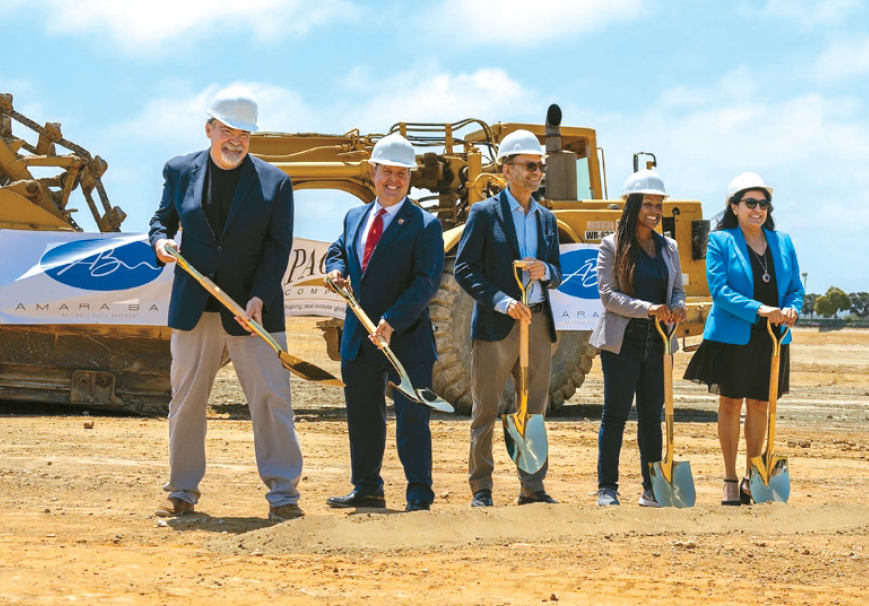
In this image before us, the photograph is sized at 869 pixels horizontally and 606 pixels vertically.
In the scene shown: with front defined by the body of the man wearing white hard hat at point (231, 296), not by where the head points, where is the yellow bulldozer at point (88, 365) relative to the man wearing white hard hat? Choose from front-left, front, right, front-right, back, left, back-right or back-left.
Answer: back

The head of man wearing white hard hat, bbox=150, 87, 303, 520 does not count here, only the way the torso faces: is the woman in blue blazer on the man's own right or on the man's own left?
on the man's own left

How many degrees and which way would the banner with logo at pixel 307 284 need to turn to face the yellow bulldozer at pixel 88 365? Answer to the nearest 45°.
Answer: approximately 90° to its right

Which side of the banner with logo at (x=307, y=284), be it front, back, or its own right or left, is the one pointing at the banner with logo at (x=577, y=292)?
left

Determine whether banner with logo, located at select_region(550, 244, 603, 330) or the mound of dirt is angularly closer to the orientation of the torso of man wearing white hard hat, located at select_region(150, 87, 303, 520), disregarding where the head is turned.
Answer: the mound of dirt

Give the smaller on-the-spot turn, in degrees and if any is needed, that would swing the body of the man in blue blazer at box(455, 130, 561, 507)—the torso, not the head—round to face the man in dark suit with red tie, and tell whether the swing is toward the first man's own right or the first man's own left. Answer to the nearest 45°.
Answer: approximately 135° to the first man's own right

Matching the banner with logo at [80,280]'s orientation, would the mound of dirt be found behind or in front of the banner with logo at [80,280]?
in front

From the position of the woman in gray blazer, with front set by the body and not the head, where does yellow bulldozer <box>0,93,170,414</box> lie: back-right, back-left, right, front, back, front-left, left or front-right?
back

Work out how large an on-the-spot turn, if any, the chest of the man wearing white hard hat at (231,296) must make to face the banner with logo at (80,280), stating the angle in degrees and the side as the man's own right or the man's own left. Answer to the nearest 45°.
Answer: approximately 180°
